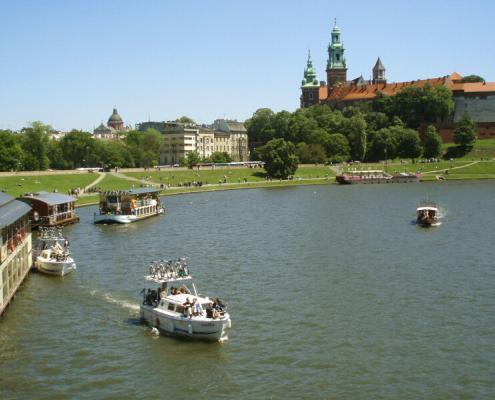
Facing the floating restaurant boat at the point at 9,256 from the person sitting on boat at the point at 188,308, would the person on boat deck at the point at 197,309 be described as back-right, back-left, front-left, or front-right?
back-right

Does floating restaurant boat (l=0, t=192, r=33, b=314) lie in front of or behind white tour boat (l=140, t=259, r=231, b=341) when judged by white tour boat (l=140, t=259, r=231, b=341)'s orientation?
behind

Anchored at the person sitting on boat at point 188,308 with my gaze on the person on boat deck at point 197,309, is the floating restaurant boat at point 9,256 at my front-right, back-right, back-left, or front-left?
back-left

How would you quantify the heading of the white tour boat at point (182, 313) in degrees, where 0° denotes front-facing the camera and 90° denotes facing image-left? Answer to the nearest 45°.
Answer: approximately 315°
